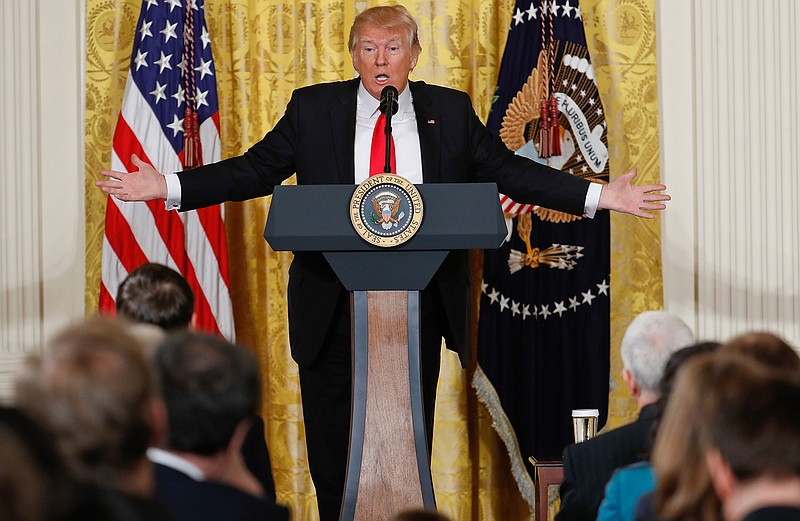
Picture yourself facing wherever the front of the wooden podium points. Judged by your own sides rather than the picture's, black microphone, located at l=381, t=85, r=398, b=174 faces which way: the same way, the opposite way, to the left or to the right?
the opposite way

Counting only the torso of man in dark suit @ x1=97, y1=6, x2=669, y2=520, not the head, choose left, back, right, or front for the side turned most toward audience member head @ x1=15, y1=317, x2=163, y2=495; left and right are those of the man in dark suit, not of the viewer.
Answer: front

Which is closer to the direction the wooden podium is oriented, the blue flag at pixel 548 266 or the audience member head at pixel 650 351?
the audience member head

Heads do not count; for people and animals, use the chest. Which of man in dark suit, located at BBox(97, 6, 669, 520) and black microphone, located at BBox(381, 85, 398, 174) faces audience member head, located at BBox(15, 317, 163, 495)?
the man in dark suit

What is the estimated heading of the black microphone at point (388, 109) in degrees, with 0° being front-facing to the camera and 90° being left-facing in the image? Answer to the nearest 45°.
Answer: approximately 180°

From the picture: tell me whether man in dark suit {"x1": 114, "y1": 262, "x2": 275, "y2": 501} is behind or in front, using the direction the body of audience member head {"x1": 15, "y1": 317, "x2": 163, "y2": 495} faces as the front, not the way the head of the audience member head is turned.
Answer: in front

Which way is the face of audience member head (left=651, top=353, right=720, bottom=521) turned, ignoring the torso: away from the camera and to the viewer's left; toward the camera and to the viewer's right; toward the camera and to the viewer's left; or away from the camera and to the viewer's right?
away from the camera and to the viewer's left

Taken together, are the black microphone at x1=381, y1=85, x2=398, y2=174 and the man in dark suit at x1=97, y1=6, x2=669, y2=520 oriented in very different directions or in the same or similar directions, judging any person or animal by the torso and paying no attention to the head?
very different directions

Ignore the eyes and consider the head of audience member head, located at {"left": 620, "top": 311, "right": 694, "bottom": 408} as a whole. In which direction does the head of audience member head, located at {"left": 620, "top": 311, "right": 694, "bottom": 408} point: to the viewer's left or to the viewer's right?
to the viewer's left

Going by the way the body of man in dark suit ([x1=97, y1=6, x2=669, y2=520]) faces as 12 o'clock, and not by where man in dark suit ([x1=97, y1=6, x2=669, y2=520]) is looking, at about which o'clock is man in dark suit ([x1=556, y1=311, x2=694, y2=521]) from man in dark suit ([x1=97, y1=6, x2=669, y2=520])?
man in dark suit ([x1=556, y1=311, x2=694, y2=521]) is roughly at 11 o'clock from man in dark suit ([x1=97, y1=6, x2=669, y2=520]).

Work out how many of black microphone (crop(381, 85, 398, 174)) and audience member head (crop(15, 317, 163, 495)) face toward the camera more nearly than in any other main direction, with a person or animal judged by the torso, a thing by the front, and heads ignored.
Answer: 0

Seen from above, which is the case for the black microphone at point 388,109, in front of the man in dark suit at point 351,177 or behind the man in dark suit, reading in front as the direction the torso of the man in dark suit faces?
in front

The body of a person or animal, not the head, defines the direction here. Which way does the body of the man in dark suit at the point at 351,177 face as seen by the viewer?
toward the camera

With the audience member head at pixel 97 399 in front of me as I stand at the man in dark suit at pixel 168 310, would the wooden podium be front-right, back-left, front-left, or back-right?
back-left

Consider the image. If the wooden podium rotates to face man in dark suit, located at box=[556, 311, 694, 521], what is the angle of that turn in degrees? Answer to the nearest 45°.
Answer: approximately 45° to its left

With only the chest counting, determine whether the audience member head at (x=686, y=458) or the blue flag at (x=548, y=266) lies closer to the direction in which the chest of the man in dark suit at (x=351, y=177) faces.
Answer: the audience member head

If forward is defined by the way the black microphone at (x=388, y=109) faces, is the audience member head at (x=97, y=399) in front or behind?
behind

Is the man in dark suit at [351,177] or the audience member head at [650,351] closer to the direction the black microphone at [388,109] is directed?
the man in dark suit

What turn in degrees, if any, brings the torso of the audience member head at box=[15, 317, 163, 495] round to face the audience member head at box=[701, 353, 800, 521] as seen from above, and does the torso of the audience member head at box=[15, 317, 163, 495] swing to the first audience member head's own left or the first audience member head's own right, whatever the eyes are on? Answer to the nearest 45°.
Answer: approximately 45° to the first audience member head's own right

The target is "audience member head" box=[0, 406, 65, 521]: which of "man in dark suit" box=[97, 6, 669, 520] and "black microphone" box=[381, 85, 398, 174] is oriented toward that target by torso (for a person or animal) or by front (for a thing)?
the man in dark suit
